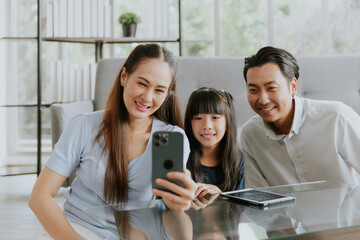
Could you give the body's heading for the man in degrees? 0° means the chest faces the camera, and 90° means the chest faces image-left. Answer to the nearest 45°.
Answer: approximately 45°

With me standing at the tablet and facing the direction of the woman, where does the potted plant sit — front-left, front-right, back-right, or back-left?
front-right

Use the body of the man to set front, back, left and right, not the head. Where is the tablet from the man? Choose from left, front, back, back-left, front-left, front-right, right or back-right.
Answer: front-left

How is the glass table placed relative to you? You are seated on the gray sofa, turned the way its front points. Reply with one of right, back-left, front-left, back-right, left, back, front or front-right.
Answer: front

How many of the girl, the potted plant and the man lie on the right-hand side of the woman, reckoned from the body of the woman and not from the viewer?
0

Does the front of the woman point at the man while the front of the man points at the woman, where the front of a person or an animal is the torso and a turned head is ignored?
no

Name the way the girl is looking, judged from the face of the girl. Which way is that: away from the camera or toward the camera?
toward the camera

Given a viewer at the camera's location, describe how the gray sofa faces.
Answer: facing the viewer

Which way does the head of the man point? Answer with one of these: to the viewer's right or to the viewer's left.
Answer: to the viewer's left

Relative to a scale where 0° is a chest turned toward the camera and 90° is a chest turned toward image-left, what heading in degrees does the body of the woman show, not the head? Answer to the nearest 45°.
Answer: approximately 315°

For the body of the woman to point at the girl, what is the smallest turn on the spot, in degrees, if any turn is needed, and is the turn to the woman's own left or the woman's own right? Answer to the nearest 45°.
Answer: approximately 90° to the woman's own left

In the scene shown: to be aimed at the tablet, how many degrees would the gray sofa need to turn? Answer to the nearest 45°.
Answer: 0° — it already faces it
